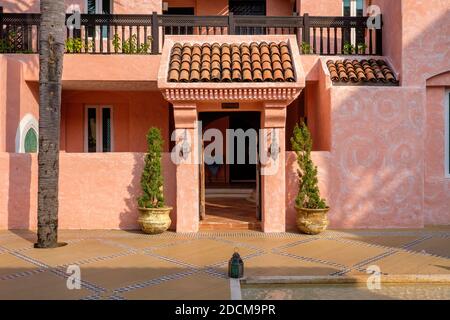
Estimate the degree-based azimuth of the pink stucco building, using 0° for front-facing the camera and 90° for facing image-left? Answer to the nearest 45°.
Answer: approximately 0°
